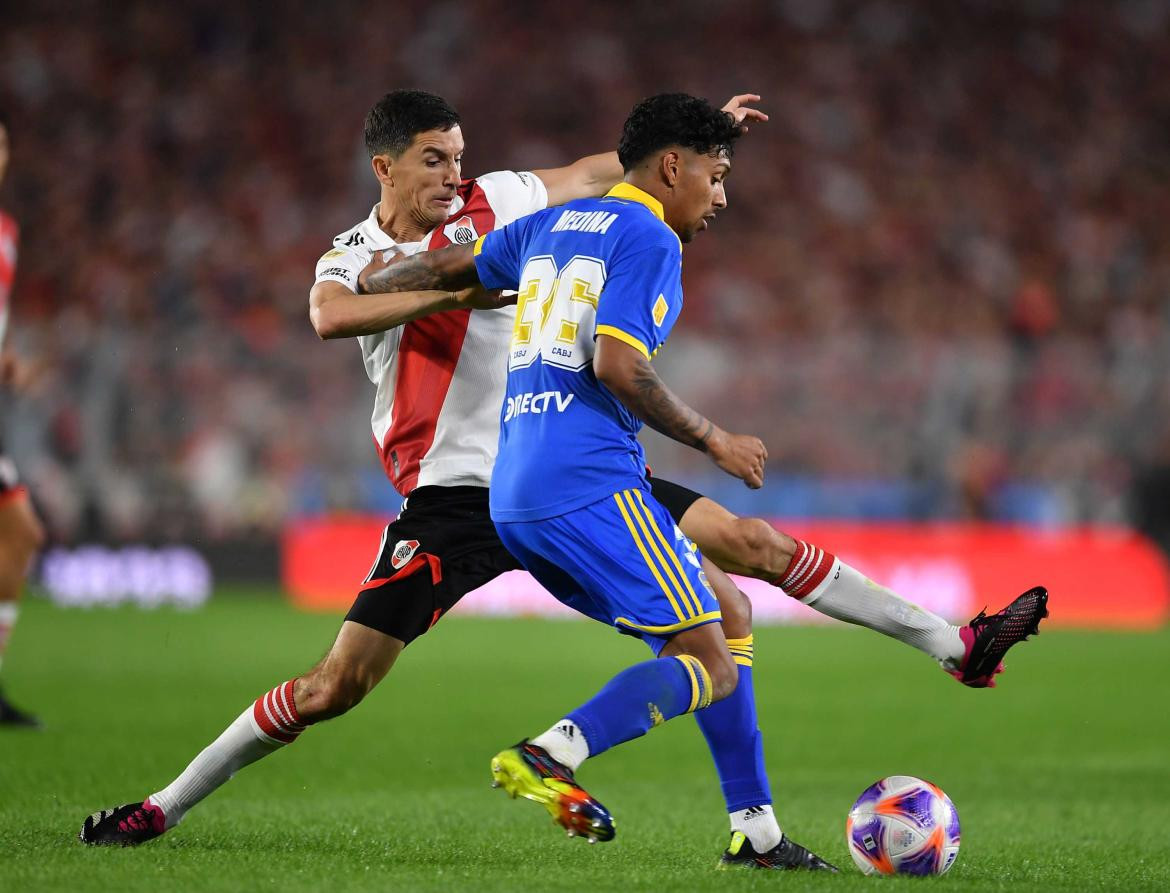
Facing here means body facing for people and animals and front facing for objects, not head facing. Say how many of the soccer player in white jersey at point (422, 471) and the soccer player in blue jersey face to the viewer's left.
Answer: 0

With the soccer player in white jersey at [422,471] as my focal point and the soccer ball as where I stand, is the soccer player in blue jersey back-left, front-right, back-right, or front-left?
front-left

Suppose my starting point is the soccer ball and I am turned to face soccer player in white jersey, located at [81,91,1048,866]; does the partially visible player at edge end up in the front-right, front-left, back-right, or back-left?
front-right

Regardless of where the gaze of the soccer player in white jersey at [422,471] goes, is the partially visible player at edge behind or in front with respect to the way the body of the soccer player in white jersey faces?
behind

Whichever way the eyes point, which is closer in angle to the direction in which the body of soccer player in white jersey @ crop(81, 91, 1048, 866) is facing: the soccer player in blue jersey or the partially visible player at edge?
the soccer player in blue jersey

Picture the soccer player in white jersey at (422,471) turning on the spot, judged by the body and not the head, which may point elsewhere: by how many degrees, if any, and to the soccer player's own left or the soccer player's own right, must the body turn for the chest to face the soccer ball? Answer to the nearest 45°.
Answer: approximately 45° to the soccer player's own left

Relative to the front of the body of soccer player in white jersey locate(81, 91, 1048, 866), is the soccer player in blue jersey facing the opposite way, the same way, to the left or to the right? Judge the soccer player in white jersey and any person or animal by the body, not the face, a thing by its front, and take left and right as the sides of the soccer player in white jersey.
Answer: to the left

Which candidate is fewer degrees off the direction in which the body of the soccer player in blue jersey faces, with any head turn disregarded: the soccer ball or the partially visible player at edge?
the soccer ball

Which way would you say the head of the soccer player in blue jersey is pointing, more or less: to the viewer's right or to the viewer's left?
to the viewer's right

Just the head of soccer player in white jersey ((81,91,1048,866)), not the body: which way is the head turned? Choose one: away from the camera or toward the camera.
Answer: toward the camera

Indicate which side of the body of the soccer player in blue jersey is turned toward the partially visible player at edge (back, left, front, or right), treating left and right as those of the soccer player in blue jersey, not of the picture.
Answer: left

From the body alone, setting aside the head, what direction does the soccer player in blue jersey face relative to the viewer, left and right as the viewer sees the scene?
facing away from the viewer and to the right of the viewer

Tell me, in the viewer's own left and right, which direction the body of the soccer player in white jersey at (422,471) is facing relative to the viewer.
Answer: facing the viewer and to the right of the viewer
